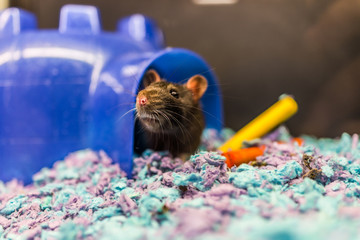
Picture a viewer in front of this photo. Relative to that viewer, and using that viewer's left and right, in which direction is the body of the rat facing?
facing the viewer and to the left of the viewer
